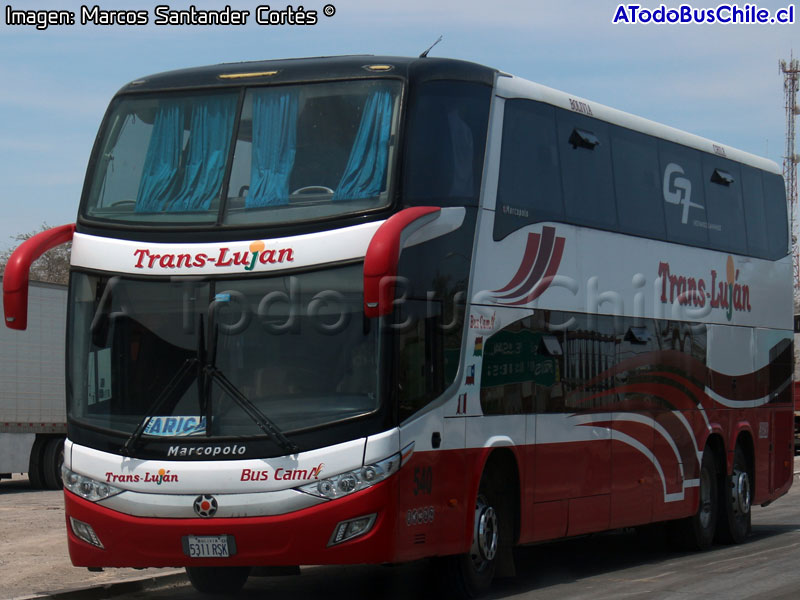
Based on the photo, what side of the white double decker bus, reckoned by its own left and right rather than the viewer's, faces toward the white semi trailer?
right

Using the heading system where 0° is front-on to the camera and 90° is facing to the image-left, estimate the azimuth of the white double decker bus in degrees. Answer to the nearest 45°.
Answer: approximately 45°
